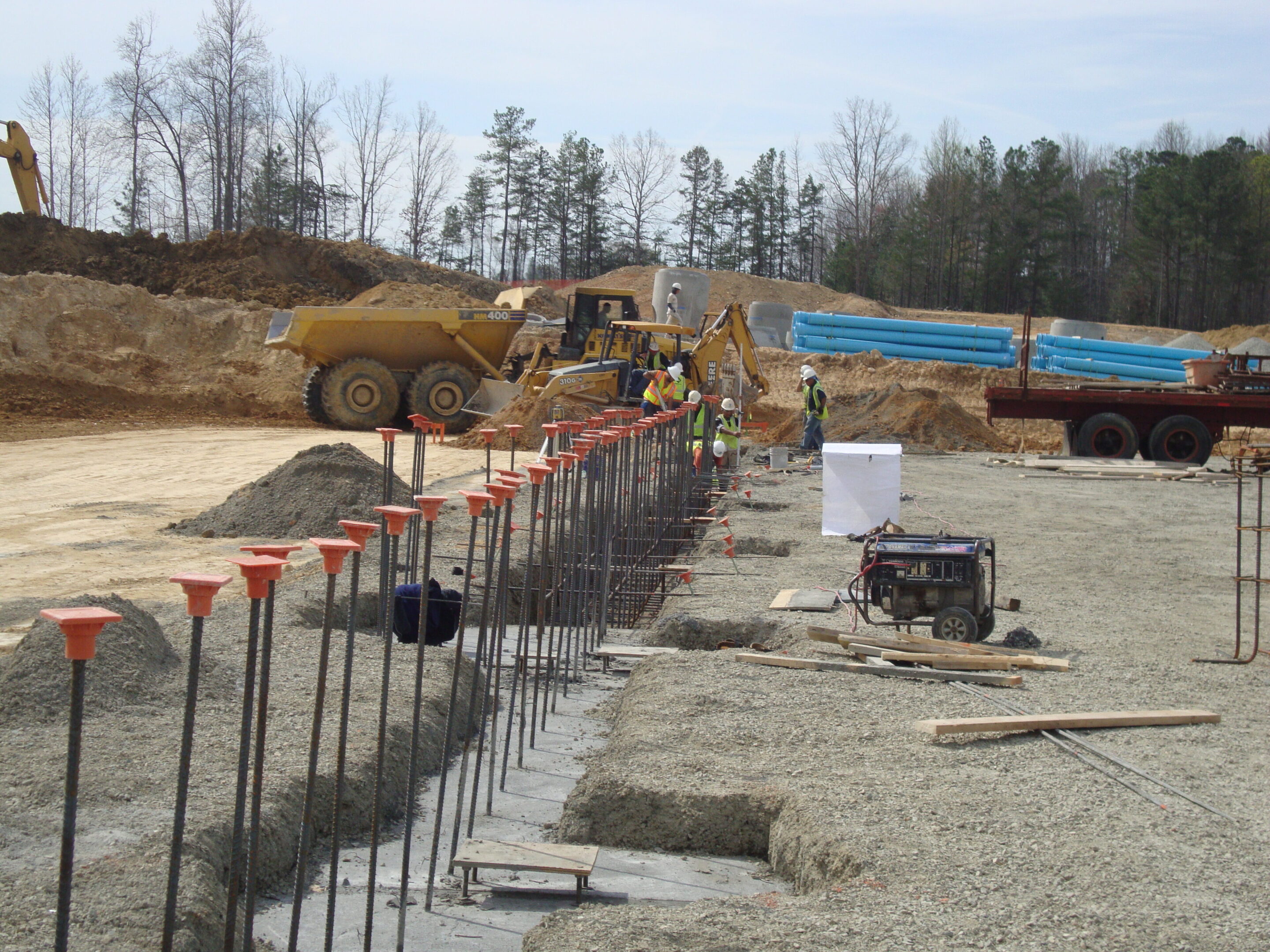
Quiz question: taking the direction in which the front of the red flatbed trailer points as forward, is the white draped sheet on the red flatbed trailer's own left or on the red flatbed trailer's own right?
on the red flatbed trailer's own right

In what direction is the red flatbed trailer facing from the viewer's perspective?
to the viewer's right

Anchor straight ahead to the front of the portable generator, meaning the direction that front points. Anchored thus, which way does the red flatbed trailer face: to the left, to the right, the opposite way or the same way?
to the left

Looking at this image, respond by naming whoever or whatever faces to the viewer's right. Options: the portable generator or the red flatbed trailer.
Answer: the red flatbed trailer

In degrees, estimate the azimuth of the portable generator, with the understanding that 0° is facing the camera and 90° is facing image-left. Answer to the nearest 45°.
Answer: approximately 0°

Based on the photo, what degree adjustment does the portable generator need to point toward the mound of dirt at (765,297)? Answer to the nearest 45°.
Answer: approximately 180°

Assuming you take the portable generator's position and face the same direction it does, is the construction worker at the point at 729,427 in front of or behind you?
behind

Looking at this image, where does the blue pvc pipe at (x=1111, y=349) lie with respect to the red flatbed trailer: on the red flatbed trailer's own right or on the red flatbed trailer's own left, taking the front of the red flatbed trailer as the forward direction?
on the red flatbed trailer's own left

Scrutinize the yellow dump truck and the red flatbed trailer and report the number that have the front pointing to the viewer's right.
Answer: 2

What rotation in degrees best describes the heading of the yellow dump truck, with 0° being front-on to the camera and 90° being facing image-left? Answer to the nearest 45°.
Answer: approximately 270°
